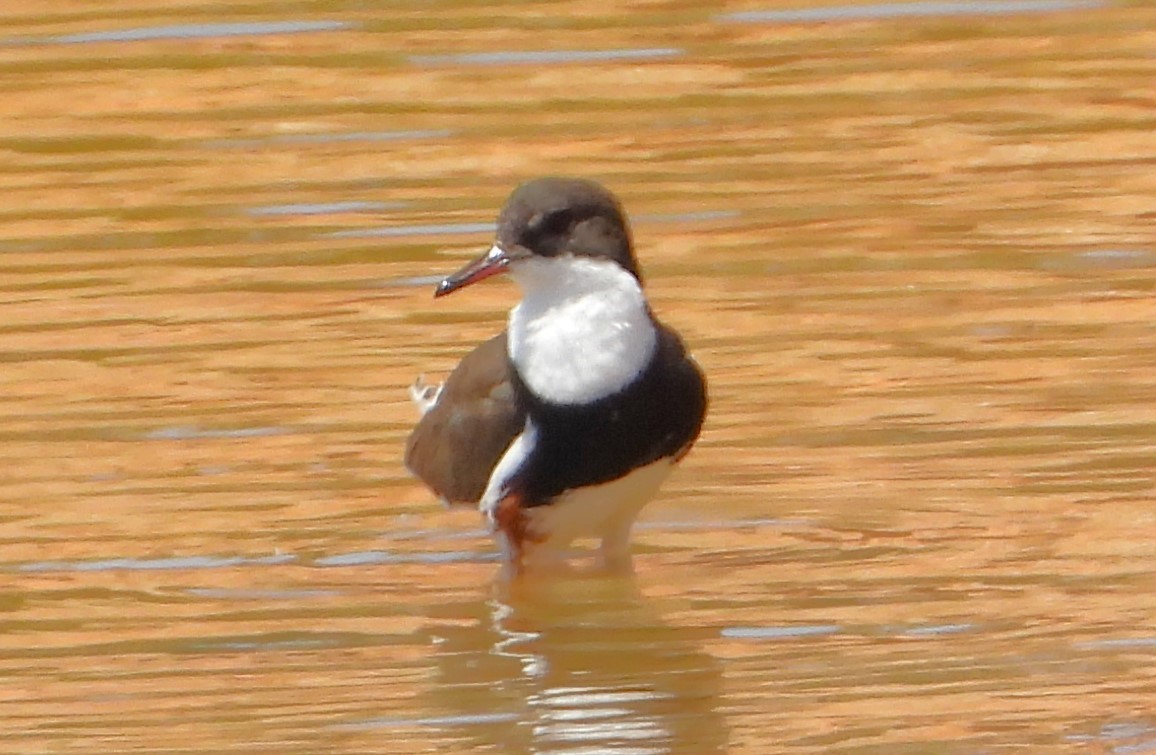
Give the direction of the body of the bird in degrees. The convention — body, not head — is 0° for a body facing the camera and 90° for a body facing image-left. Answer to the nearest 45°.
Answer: approximately 315°
